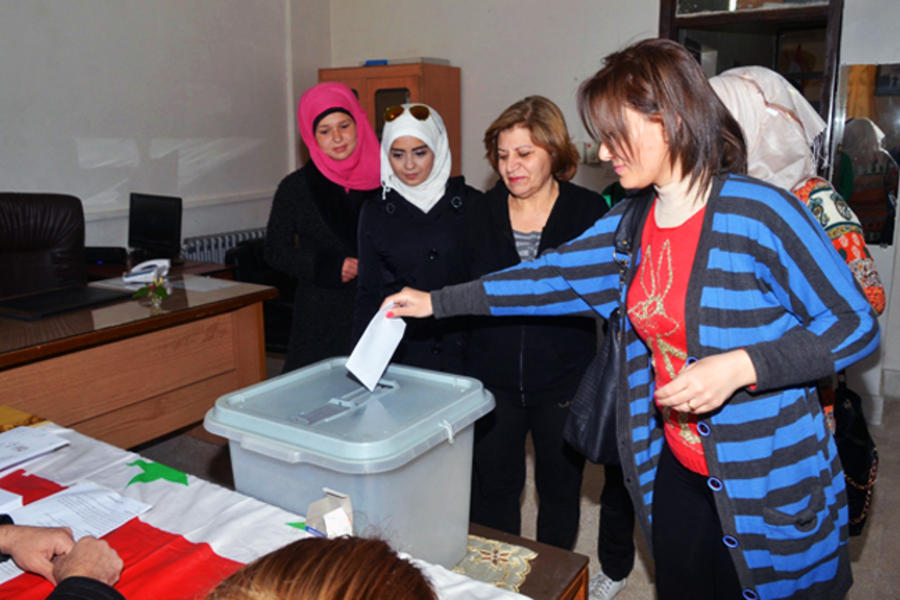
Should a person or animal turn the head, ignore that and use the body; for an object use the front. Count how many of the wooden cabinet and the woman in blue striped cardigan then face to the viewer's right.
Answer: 0

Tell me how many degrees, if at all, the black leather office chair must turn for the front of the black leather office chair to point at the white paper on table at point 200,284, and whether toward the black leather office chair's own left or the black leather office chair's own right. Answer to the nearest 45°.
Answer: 0° — it already faces it

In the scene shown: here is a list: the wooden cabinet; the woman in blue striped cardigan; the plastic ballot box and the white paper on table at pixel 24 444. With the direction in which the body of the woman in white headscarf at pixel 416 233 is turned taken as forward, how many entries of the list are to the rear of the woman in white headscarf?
1

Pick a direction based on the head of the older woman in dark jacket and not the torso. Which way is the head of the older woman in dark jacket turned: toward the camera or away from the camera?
toward the camera

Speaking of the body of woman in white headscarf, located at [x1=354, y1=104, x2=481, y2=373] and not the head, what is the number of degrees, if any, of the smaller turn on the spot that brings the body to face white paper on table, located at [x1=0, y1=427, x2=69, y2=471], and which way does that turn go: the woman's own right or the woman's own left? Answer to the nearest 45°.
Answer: approximately 45° to the woman's own right

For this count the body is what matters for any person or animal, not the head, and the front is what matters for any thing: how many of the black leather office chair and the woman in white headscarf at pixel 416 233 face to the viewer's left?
0

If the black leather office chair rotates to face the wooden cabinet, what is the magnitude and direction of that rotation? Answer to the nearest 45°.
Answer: approximately 90° to its left

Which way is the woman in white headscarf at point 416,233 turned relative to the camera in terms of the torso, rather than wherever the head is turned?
toward the camera

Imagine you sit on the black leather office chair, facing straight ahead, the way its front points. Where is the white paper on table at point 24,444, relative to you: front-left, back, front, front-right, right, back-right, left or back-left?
front-right
